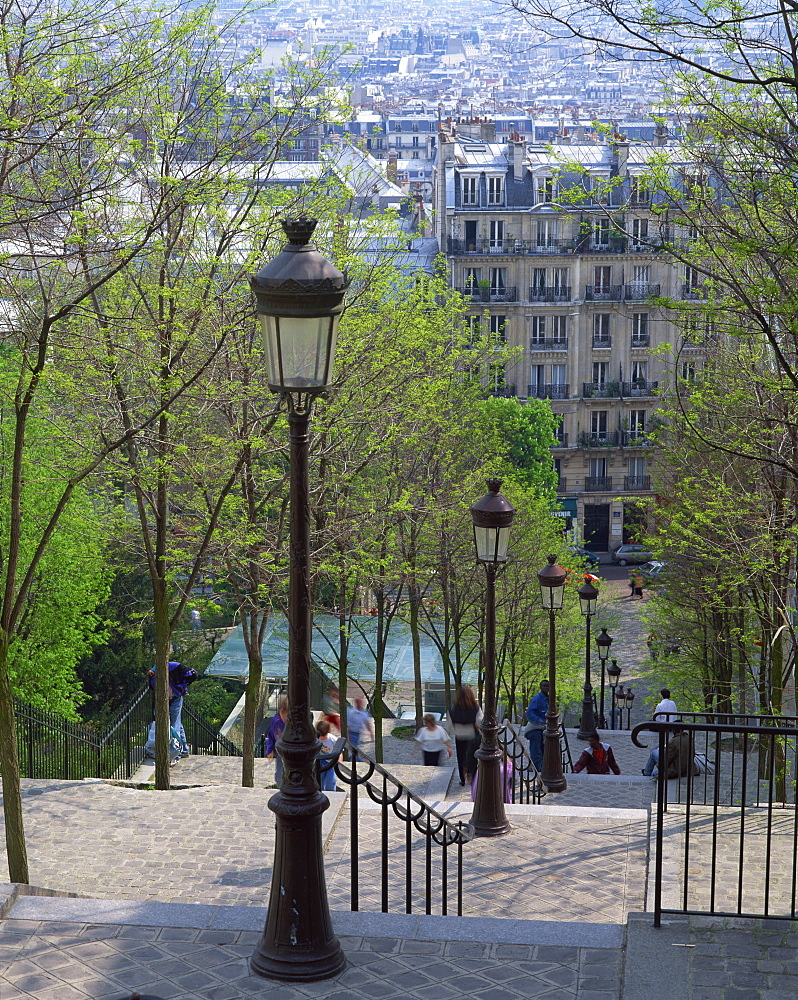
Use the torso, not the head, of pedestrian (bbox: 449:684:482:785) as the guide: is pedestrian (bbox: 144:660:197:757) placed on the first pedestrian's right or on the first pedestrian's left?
on the first pedestrian's left

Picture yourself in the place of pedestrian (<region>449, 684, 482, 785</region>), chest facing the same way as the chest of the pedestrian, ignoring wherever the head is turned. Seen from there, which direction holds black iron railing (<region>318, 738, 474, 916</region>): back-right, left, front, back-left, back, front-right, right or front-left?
back

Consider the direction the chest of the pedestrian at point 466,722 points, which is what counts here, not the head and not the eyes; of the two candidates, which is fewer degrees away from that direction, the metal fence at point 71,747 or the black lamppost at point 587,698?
the black lamppost

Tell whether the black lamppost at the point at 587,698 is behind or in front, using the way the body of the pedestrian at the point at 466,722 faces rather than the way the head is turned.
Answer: in front

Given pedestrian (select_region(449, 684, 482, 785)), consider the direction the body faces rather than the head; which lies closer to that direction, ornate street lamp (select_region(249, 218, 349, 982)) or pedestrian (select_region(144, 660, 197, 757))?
the pedestrian

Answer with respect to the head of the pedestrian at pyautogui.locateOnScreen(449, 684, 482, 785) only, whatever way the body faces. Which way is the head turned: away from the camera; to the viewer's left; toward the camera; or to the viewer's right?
away from the camera

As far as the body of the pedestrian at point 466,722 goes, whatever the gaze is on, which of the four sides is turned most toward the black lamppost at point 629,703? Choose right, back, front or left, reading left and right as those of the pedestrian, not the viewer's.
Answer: front

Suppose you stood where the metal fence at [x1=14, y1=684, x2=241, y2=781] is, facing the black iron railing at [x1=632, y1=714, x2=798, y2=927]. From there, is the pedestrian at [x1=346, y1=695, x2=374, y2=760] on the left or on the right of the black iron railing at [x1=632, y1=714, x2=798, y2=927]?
left

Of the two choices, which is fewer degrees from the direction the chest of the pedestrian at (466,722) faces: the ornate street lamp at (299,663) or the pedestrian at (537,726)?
the pedestrian

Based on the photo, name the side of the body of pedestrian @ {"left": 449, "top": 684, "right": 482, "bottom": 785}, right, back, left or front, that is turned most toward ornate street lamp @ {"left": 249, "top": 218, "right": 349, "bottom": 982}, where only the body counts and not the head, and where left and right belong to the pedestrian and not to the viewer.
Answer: back

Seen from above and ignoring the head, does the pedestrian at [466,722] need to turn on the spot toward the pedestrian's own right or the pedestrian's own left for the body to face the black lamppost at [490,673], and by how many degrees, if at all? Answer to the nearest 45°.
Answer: approximately 180°

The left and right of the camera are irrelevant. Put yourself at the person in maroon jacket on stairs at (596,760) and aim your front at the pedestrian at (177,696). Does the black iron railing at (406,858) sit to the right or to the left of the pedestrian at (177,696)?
left

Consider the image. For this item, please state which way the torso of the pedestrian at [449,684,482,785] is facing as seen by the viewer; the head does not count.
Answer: away from the camera
